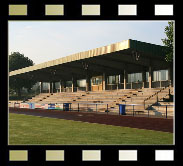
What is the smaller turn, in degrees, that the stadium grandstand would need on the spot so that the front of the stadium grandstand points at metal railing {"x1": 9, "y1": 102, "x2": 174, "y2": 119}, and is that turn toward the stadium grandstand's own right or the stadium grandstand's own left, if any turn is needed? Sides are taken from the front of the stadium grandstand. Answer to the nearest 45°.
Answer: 0° — it already faces it
